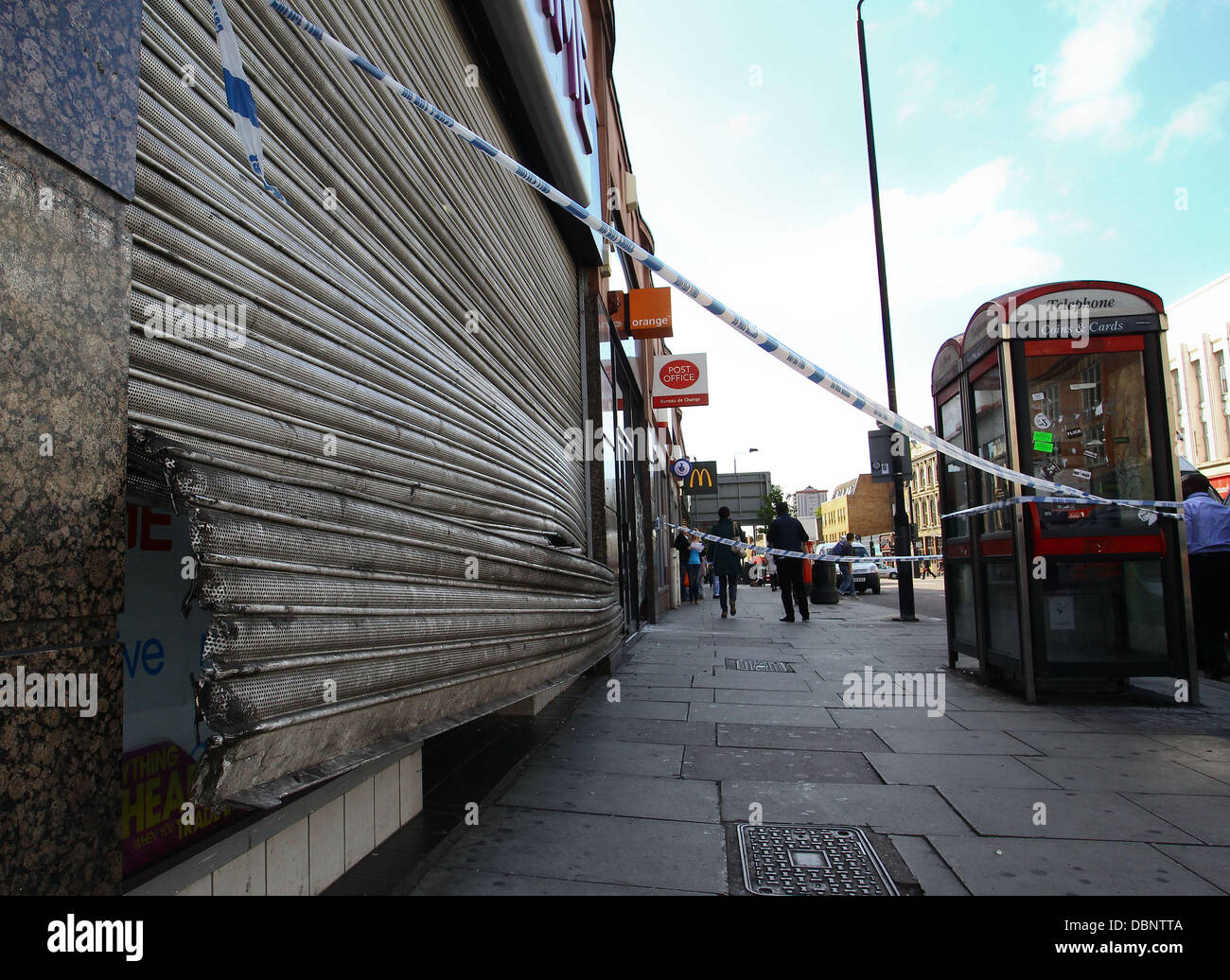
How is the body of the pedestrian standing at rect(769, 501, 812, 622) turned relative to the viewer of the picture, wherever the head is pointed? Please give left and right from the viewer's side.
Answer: facing away from the viewer

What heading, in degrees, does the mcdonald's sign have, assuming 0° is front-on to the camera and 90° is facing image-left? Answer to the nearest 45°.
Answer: approximately 0°

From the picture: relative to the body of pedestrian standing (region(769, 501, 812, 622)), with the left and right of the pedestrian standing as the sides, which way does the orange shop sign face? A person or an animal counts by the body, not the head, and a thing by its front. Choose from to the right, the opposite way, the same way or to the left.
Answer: the opposite way

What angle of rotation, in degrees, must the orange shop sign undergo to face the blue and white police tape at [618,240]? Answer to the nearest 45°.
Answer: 0° — it already faces it

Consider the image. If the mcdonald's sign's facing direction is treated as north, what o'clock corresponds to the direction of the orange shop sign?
The orange shop sign is roughly at 12 o'clock from the mcdonald's sign.
